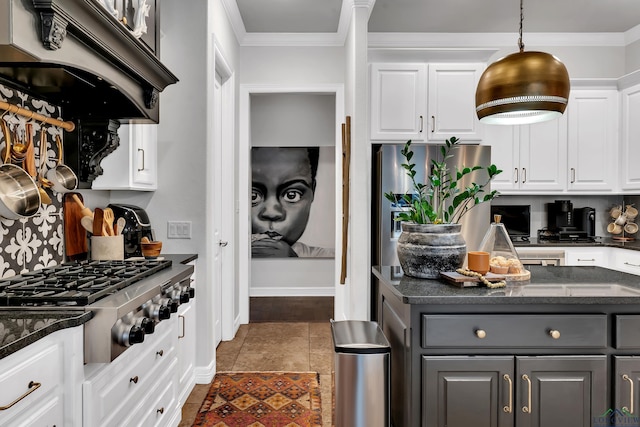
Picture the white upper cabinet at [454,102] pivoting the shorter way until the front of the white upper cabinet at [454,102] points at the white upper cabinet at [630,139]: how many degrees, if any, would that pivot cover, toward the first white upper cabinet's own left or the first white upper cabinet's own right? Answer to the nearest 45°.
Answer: approximately 135° to the first white upper cabinet's own left

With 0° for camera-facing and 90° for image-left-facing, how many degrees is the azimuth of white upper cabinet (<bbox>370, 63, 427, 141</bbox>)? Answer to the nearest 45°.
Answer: approximately 0°

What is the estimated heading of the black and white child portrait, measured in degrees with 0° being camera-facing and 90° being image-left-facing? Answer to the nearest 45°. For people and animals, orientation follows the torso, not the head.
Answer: approximately 0°

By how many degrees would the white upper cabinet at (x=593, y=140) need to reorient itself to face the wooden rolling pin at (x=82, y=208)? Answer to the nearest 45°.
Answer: approximately 45° to its right

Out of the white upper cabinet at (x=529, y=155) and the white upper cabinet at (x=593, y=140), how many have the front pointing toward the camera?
2

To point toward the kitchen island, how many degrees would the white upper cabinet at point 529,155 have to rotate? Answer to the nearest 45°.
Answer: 0° — it already faces it
